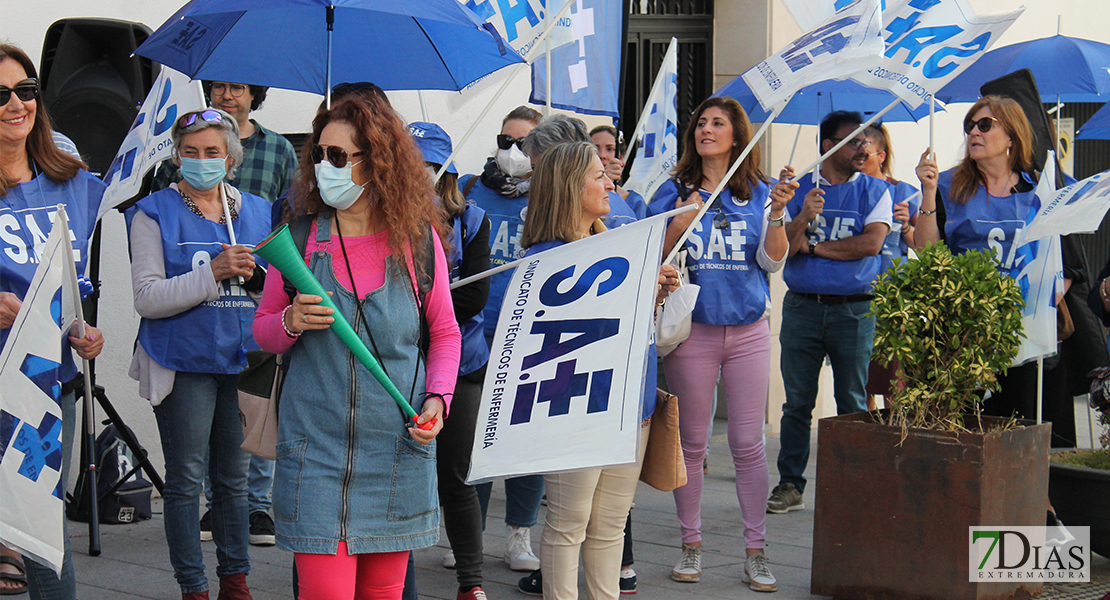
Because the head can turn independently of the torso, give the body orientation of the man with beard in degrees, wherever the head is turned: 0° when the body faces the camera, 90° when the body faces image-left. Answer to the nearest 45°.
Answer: approximately 0°

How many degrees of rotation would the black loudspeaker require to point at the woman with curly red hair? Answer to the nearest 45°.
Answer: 0° — it already faces them

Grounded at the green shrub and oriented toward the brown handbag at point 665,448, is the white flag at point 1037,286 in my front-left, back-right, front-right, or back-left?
back-right

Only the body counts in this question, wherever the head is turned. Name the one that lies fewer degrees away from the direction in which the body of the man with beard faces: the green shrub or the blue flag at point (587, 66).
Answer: the green shrub

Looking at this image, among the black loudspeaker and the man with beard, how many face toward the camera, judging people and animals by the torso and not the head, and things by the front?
2

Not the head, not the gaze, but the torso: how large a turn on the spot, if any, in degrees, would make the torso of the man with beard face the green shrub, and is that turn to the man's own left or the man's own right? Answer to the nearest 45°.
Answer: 0° — they already face it

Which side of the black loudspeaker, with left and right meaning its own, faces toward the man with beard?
left

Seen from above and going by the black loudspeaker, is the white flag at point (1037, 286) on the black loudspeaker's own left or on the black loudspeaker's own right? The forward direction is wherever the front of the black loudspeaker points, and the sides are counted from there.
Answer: on the black loudspeaker's own left

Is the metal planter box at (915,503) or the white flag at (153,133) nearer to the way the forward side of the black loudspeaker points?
the white flag

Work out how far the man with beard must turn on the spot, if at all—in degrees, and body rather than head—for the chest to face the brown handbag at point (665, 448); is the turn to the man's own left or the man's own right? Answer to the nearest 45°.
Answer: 0° — they already face it

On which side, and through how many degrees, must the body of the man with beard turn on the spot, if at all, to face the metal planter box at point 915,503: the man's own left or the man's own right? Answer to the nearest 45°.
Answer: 0° — they already face it

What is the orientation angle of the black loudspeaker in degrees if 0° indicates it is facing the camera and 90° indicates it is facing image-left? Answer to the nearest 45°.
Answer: approximately 0°

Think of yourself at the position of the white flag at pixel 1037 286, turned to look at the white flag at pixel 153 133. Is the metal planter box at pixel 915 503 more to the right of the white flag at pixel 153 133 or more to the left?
left
